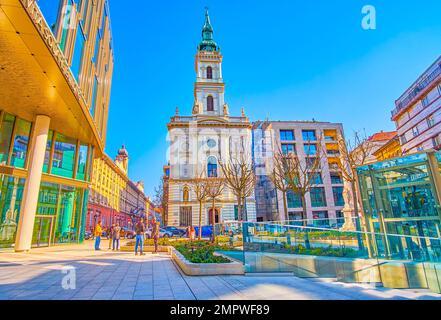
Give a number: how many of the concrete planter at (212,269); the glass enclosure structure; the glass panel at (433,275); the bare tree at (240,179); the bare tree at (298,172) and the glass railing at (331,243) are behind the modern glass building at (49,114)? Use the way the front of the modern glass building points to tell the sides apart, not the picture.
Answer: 0

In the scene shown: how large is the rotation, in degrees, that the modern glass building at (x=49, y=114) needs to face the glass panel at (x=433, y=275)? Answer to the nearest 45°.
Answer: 0° — it already faces it

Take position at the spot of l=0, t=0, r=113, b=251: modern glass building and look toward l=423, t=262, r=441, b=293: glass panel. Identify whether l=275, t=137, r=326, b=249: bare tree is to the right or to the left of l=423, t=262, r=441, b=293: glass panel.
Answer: left

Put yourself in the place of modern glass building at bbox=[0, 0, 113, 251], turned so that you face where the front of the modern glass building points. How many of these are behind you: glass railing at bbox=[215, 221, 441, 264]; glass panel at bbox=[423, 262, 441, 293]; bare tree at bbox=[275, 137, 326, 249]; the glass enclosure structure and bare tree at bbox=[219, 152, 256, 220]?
0

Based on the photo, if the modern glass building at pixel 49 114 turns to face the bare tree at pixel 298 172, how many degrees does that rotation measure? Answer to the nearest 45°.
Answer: approximately 45° to its left

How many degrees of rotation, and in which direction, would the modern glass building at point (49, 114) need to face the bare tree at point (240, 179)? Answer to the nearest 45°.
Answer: approximately 45° to its left

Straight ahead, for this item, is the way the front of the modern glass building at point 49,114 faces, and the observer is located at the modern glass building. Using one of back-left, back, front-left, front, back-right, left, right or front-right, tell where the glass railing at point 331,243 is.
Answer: front

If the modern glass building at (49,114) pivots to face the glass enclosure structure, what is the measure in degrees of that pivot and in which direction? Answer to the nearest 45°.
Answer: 0° — it already faces it

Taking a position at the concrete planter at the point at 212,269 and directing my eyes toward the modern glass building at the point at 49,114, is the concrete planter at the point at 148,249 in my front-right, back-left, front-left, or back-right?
front-right

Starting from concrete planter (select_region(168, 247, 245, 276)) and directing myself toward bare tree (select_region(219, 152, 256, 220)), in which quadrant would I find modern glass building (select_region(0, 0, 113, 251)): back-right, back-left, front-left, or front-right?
front-left

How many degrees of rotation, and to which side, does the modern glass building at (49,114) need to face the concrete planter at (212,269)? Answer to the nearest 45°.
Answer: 0° — it already faces it

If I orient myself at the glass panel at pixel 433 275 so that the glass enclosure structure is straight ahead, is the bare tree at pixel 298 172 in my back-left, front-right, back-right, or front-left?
front-left
